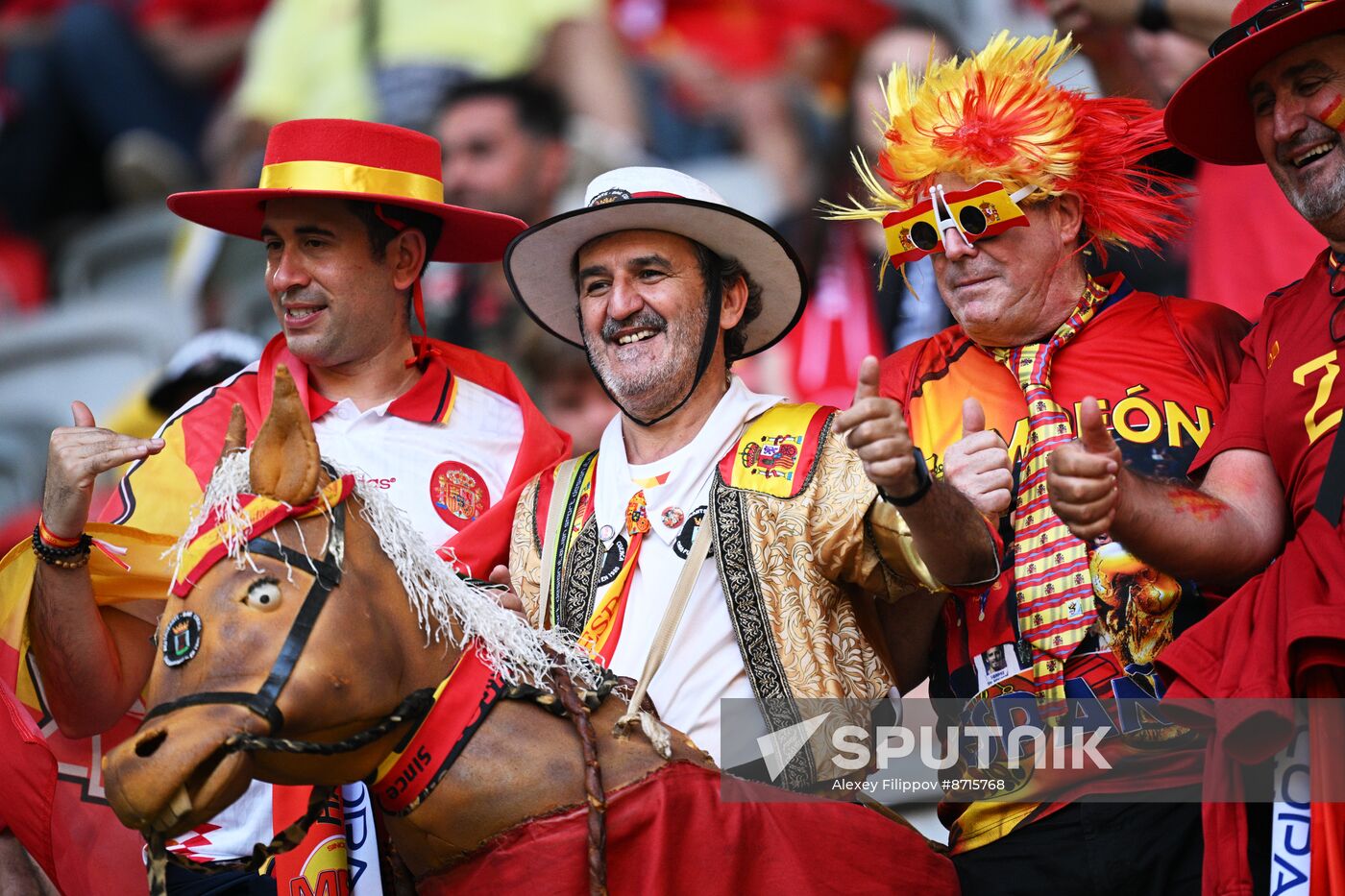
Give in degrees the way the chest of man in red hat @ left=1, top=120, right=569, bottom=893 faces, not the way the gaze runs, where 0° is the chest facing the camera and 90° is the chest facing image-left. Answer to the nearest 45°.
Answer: approximately 45°

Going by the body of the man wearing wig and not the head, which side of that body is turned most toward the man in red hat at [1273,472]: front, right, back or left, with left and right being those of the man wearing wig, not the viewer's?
left

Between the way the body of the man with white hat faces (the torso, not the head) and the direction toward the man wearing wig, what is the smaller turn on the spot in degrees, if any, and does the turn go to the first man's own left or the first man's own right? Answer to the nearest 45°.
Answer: approximately 135° to the first man's own left

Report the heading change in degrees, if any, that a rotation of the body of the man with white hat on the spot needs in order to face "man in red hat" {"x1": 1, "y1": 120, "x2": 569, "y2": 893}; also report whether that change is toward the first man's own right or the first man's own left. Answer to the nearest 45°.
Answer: approximately 90° to the first man's own right

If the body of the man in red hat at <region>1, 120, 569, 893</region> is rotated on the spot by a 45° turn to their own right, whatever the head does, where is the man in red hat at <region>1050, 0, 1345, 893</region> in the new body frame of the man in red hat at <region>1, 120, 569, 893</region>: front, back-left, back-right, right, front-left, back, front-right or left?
back-left

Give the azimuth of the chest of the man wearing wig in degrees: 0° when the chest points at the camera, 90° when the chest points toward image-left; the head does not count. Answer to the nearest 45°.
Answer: approximately 45°

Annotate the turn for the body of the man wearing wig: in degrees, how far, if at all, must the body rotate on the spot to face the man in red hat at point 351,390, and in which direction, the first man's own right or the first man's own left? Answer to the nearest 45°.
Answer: approximately 45° to the first man's own right

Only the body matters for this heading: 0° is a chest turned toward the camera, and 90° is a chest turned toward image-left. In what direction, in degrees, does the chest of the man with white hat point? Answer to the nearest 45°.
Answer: approximately 45°

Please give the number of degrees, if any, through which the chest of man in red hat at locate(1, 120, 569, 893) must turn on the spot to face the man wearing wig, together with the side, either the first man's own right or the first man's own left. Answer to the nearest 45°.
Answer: approximately 90° to the first man's own left

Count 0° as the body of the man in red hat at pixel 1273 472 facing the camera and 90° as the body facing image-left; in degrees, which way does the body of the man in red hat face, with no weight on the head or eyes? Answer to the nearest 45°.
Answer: approximately 45°
